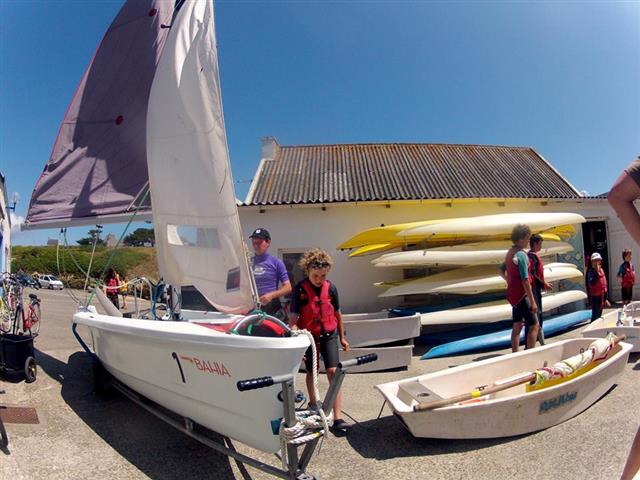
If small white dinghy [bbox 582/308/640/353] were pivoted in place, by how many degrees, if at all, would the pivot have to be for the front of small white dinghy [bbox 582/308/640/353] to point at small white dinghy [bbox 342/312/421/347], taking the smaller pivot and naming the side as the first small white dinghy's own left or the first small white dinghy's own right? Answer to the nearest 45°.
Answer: approximately 45° to the first small white dinghy's own left

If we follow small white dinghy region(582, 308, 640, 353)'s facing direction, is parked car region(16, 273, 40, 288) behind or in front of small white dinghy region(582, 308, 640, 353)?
in front

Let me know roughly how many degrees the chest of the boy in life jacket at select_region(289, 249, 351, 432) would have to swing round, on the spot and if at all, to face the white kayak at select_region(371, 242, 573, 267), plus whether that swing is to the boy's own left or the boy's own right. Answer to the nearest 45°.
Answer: approximately 135° to the boy's own left

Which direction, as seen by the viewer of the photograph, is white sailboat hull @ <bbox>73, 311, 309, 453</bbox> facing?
facing the viewer and to the right of the viewer

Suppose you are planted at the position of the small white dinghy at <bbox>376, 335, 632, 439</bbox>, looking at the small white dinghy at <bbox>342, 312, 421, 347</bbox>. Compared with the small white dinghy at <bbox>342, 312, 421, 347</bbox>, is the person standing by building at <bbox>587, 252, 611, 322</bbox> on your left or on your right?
right

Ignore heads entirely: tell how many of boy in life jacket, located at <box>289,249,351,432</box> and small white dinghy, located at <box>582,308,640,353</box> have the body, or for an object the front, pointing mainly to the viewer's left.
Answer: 1

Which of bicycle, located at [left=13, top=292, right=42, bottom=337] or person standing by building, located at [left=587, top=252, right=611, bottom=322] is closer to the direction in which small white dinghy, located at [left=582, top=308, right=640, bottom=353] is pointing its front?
the bicycle

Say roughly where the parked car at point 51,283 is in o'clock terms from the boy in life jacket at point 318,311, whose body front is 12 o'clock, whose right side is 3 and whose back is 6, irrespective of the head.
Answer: The parked car is roughly at 5 o'clock from the boy in life jacket.

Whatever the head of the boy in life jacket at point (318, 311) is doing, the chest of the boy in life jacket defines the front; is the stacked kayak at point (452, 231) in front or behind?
behind
